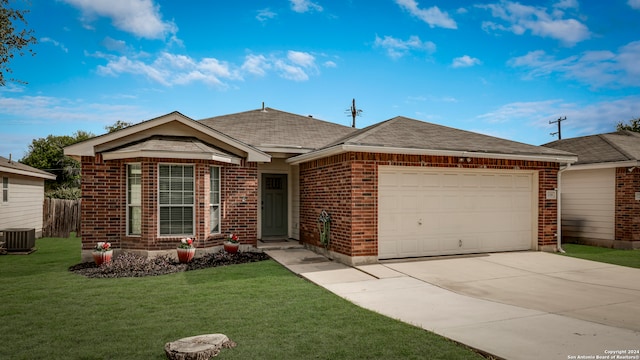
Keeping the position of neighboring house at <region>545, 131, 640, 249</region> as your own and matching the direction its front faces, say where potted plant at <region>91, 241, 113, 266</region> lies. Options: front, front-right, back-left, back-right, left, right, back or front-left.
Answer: right

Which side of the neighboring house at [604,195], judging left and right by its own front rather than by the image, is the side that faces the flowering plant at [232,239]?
right

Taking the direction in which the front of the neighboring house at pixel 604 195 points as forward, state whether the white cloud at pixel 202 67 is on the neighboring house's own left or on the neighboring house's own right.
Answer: on the neighboring house's own right

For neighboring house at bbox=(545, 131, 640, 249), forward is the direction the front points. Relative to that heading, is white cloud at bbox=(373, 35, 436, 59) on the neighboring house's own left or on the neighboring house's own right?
on the neighboring house's own right

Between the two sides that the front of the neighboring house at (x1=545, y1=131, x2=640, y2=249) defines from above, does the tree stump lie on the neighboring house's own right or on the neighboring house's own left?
on the neighboring house's own right

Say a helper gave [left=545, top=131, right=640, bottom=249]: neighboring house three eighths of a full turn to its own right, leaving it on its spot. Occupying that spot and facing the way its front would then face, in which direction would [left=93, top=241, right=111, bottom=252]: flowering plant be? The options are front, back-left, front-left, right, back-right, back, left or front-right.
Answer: front-left

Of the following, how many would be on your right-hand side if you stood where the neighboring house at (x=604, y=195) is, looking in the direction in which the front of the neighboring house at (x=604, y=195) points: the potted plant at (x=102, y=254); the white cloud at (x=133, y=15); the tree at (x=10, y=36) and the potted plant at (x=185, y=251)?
4

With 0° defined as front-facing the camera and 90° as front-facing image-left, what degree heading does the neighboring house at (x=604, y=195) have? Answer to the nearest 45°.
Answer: approximately 315°

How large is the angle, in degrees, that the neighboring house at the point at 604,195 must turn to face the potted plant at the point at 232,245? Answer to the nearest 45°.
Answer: approximately 90° to its right

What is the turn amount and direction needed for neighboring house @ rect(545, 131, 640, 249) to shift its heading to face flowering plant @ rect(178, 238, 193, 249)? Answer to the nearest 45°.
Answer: approximately 90° to its right
